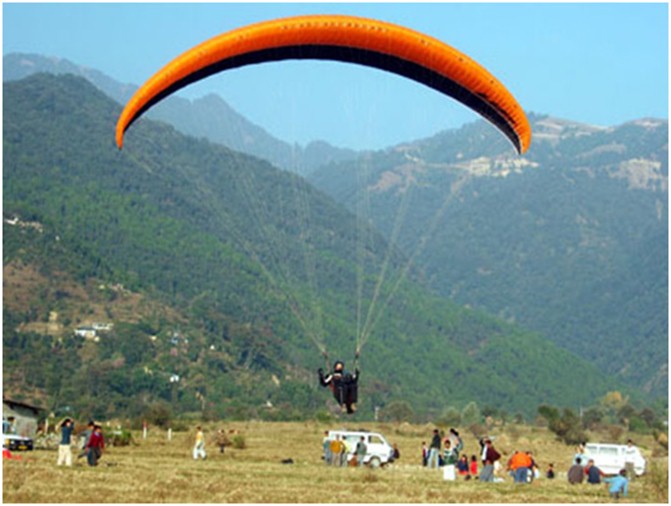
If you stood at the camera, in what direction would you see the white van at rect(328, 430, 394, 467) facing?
facing to the right of the viewer

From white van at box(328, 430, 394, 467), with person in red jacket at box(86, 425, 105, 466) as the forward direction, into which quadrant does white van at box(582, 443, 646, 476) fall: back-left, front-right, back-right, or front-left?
back-left

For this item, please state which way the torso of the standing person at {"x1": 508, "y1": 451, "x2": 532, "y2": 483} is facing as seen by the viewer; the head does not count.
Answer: away from the camera

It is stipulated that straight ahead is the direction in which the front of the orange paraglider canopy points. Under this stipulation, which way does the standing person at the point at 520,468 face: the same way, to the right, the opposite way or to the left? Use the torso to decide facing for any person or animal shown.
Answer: the opposite way

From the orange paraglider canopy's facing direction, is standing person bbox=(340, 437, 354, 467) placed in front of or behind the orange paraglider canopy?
behind

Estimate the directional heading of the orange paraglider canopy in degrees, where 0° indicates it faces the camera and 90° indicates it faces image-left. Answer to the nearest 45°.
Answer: approximately 0°

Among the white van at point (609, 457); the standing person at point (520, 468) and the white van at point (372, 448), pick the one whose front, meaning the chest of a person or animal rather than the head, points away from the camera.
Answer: the standing person

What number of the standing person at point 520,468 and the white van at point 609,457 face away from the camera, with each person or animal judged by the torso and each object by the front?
1
